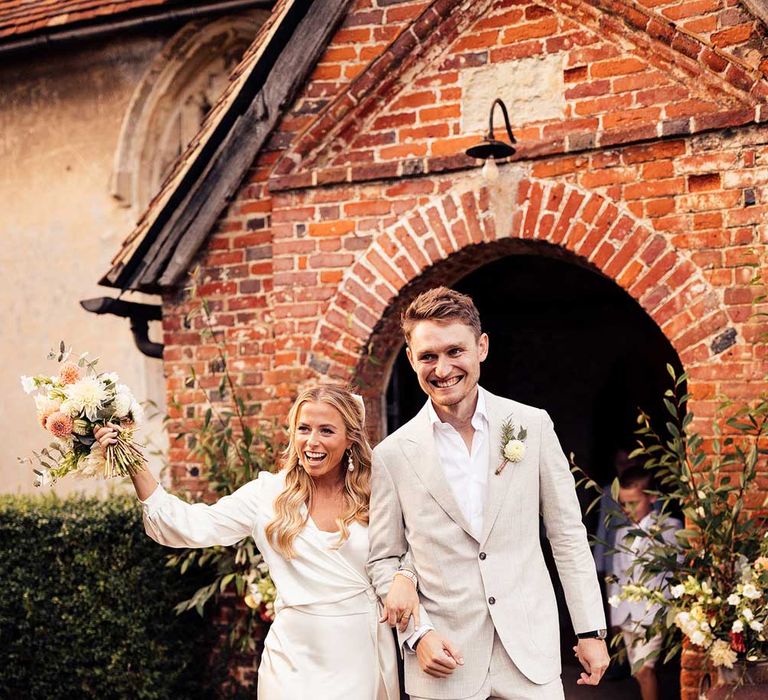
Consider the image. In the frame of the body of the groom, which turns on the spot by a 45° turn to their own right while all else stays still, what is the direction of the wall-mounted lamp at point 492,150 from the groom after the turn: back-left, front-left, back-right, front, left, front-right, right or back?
back-right

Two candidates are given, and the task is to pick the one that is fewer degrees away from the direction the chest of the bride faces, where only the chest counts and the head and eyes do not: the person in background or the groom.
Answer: the groom

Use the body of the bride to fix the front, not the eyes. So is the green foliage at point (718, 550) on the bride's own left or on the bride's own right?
on the bride's own left

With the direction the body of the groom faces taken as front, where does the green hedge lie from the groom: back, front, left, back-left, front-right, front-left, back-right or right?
back-right

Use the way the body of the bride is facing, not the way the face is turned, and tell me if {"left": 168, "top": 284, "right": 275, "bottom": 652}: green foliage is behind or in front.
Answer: behind

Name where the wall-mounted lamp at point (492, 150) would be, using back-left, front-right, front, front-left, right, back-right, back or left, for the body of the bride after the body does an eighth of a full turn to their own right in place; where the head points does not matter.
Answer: back

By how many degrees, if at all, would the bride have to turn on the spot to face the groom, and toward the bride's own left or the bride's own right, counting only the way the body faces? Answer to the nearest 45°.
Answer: approximately 45° to the bride's own left

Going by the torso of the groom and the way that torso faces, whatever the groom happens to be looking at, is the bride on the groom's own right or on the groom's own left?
on the groom's own right

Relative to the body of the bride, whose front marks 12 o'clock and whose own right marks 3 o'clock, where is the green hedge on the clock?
The green hedge is roughly at 5 o'clock from the bride.

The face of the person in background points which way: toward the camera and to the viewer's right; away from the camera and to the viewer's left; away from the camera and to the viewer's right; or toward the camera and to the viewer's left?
toward the camera and to the viewer's left
